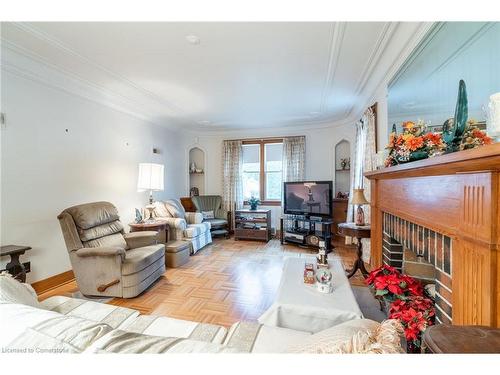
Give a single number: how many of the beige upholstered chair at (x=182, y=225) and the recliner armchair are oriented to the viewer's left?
0

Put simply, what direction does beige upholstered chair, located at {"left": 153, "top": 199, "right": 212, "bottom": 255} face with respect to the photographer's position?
facing the viewer and to the right of the viewer

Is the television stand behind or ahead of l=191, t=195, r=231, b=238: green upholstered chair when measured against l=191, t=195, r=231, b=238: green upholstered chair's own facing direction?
ahead

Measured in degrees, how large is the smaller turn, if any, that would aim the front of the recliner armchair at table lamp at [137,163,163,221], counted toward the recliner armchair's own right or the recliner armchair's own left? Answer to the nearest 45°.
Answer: approximately 90° to the recliner armchair's own left

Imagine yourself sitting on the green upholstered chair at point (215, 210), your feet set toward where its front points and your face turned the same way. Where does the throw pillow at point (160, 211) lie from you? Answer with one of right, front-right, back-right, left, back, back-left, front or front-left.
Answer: right

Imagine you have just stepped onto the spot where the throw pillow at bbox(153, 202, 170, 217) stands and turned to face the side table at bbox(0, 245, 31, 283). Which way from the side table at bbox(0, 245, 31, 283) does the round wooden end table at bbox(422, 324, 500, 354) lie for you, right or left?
left

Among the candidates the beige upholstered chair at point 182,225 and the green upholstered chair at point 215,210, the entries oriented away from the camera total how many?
0

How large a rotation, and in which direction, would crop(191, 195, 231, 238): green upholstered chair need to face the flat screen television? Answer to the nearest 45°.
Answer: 0° — it already faces it

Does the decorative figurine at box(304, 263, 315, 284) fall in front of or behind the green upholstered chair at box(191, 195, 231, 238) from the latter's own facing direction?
in front

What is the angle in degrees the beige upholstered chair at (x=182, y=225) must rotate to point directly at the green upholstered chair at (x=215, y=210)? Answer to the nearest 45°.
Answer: approximately 90° to its left

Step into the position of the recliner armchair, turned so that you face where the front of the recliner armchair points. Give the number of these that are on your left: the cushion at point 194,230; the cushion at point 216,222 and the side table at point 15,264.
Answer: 2
